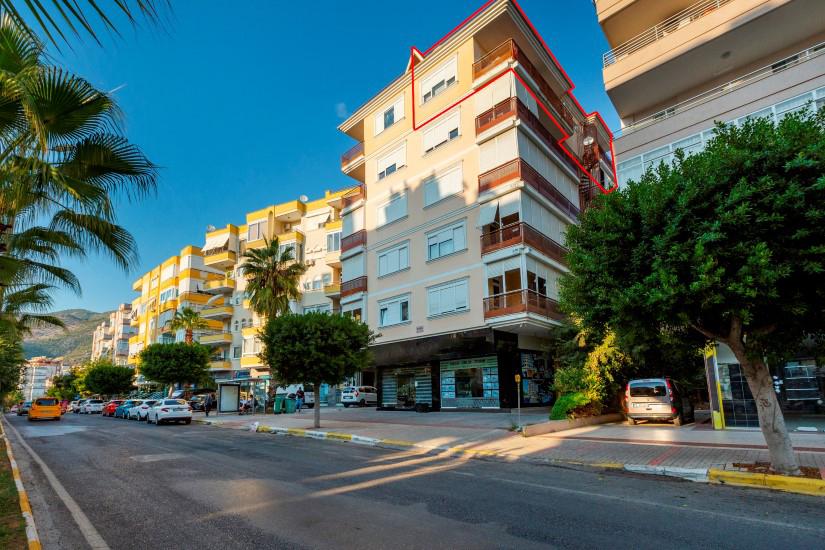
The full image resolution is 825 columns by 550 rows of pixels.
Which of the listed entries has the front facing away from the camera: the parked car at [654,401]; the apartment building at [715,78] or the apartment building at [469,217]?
the parked car

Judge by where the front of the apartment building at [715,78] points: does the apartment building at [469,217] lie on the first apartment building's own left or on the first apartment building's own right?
on the first apartment building's own right

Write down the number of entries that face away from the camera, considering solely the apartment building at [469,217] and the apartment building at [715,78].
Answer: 0

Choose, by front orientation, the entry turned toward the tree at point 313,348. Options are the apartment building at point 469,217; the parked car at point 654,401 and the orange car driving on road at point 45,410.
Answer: the apartment building

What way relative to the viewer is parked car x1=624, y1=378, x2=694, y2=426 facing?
away from the camera

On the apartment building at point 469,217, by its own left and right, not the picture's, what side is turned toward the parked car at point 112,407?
right

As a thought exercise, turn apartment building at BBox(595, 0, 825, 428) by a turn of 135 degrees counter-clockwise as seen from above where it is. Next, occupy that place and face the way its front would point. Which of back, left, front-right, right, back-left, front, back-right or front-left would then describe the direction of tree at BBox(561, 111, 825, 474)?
right
